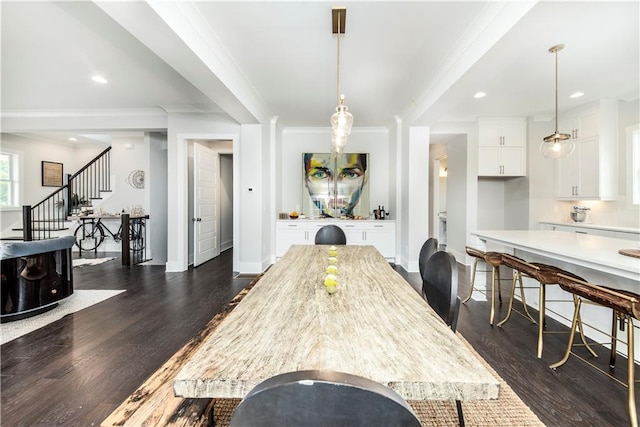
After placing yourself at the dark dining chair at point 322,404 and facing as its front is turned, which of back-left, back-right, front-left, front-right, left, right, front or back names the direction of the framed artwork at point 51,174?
front-left

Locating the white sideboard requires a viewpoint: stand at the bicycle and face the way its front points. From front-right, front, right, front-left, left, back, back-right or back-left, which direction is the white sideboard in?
back-left

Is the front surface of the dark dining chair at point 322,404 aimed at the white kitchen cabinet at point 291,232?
yes

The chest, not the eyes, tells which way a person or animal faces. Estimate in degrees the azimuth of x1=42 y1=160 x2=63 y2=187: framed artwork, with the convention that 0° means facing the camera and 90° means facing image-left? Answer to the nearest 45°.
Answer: approximately 315°

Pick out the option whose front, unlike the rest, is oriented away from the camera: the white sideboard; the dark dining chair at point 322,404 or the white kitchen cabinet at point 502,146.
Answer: the dark dining chair

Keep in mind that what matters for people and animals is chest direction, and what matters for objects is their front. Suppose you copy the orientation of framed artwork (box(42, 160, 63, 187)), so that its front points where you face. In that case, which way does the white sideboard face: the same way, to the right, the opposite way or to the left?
to the right

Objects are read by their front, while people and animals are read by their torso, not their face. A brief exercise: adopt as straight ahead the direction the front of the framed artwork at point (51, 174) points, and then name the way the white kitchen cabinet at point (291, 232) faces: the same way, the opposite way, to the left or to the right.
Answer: to the right

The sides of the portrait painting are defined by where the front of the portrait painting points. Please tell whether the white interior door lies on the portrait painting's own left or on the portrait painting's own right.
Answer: on the portrait painting's own right

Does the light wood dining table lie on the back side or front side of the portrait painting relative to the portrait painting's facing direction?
on the front side

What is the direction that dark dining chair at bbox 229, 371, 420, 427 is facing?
away from the camera

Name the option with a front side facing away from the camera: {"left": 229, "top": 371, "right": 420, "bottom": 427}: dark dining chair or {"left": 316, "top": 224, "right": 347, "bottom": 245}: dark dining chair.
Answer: {"left": 229, "top": 371, "right": 420, "bottom": 427}: dark dining chair
